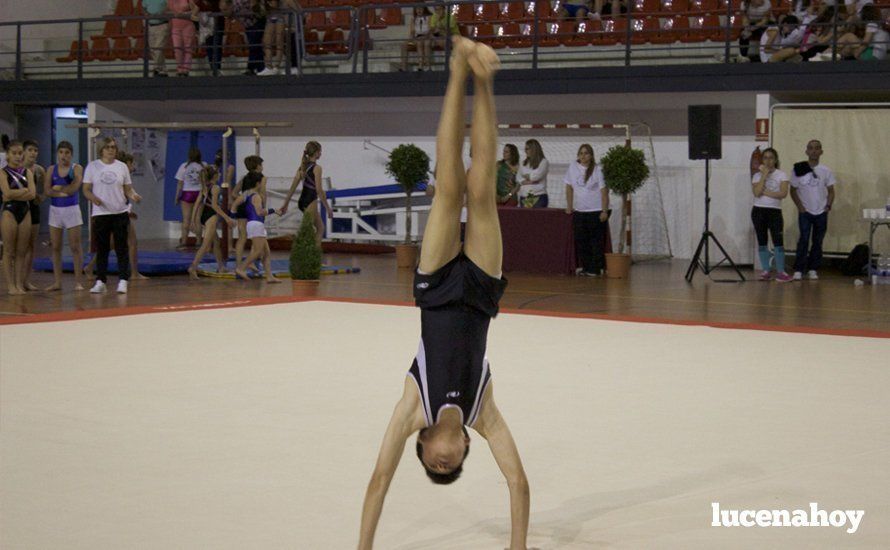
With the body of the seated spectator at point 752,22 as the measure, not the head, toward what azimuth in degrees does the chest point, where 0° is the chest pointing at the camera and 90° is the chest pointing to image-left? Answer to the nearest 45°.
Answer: approximately 45°

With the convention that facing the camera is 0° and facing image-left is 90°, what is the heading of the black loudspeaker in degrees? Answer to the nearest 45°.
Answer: approximately 0°

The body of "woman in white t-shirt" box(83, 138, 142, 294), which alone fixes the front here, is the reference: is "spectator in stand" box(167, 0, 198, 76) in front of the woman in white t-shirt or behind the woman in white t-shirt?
behind

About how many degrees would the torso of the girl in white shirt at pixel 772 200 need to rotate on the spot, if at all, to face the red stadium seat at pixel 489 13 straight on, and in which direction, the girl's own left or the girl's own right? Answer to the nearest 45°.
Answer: approximately 135° to the girl's own right

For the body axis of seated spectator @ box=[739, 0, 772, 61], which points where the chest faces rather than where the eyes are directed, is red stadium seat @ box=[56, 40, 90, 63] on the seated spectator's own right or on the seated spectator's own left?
on the seated spectator's own right

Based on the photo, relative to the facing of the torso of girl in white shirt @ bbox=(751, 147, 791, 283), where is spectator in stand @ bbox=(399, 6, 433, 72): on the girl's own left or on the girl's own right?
on the girl's own right
